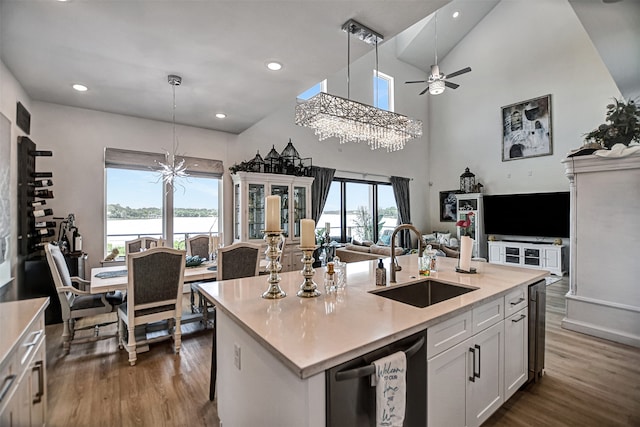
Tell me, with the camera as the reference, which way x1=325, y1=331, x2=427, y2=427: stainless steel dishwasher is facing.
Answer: facing the viewer and to the right of the viewer

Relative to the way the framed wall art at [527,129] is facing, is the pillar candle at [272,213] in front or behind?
in front

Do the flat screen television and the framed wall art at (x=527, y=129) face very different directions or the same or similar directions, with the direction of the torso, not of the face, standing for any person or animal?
same or similar directions

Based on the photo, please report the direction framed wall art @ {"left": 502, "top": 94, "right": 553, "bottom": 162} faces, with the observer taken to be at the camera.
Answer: facing the viewer and to the left of the viewer

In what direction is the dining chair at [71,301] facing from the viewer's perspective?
to the viewer's right

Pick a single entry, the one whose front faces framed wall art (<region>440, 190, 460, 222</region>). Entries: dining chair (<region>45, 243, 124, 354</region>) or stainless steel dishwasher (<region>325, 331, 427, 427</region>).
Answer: the dining chair

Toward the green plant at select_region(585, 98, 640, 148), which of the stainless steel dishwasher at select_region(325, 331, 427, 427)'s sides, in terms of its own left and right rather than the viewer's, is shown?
left

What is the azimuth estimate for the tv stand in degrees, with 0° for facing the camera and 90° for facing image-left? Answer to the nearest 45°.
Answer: approximately 45°

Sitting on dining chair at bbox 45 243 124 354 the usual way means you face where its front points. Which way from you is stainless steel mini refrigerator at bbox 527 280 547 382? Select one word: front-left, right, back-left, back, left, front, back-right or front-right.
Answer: front-right

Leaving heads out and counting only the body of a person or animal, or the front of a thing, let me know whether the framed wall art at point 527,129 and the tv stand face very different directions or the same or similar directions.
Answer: same or similar directions

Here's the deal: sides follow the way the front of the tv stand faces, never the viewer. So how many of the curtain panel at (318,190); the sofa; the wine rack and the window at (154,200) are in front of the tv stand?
4

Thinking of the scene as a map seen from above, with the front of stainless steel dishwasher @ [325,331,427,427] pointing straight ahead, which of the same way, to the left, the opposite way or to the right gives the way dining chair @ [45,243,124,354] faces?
to the left

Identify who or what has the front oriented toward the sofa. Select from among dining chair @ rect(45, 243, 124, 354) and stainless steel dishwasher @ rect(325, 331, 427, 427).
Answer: the dining chair

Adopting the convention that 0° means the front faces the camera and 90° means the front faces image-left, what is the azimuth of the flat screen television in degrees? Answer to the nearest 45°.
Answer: approximately 45°

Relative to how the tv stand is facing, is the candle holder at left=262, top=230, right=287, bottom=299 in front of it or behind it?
in front

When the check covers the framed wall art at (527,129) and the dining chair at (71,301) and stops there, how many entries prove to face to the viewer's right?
1

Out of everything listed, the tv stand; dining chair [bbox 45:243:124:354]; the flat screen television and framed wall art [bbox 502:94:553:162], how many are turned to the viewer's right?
1

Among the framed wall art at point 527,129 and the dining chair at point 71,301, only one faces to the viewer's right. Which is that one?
the dining chair
